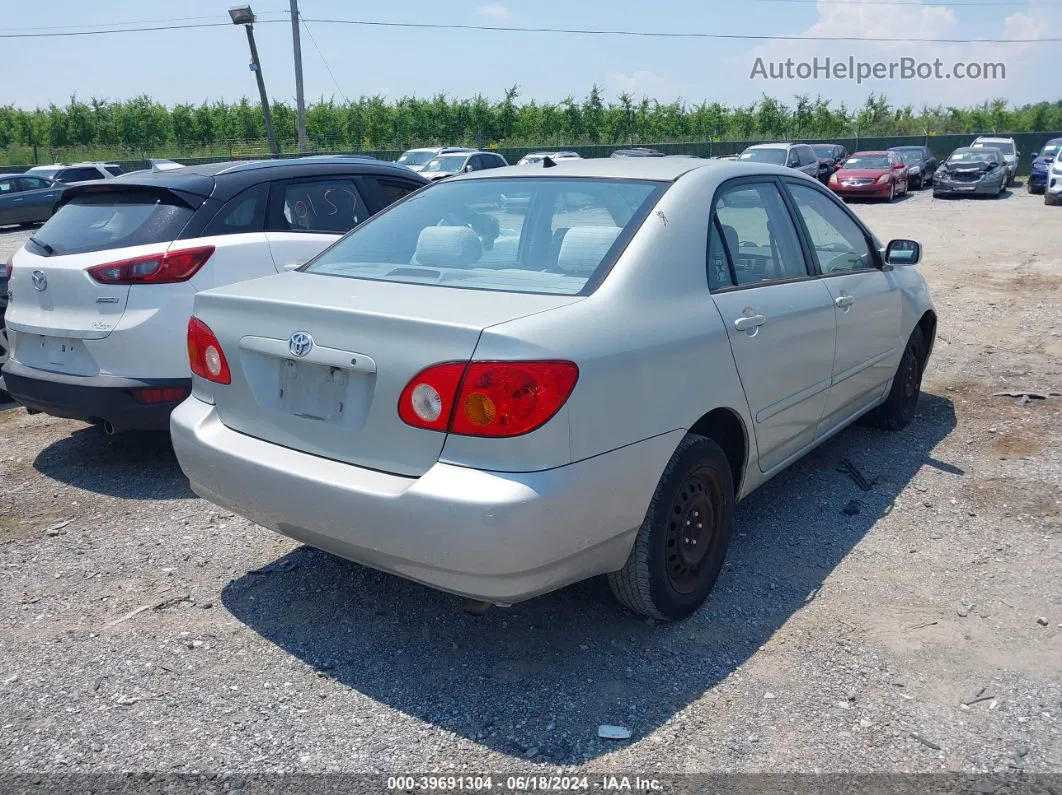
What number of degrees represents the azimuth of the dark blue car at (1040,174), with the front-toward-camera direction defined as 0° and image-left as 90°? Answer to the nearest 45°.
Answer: approximately 45°

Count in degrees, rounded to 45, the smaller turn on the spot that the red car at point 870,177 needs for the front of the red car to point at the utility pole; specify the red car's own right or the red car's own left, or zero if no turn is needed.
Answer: approximately 45° to the red car's own right

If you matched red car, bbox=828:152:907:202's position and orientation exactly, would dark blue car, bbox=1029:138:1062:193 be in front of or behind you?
behind

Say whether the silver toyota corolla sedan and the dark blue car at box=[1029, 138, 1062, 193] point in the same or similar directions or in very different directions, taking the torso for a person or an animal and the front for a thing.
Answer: very different directions

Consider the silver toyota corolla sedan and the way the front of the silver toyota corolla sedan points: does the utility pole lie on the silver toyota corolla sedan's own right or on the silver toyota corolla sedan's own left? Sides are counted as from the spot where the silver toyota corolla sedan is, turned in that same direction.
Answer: on the silver toyota corolla sedan's own left

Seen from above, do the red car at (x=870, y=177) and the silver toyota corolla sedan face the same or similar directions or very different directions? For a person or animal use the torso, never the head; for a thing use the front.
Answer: very different directions

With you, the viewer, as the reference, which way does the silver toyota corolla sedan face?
facing away from the viewer and to the right of the viewer

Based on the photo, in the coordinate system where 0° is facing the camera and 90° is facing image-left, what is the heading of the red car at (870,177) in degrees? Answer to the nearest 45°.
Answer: approximately 45°
